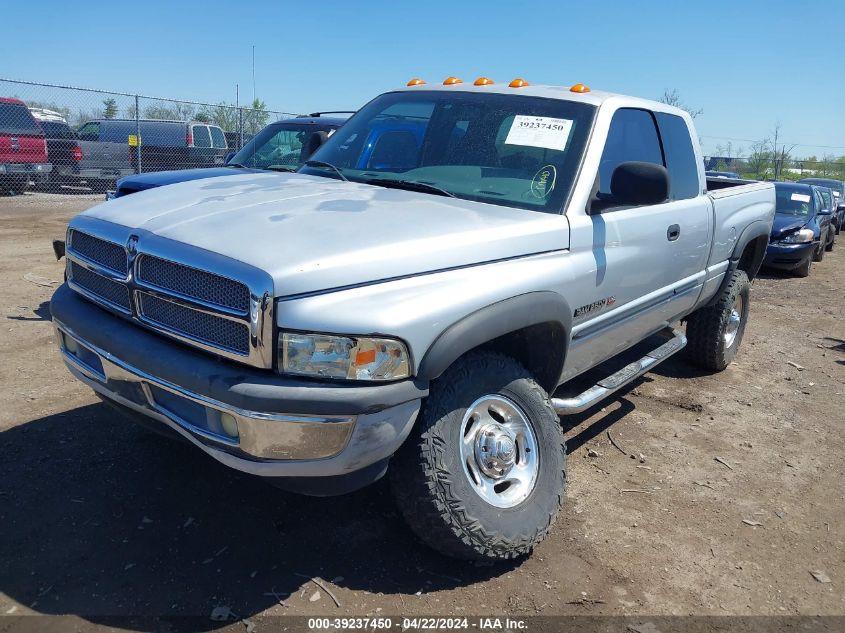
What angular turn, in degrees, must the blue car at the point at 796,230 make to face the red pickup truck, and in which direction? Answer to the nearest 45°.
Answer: approximately 45° to its right

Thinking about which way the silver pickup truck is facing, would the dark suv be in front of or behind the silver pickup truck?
behind

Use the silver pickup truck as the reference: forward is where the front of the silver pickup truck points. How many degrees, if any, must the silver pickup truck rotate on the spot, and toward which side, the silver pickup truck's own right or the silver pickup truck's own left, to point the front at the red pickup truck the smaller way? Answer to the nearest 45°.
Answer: approximately 90° to the silver pickup truck's own right

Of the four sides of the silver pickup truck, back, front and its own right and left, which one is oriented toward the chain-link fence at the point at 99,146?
right

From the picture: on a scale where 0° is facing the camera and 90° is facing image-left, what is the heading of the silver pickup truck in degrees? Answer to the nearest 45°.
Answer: approximately 45°

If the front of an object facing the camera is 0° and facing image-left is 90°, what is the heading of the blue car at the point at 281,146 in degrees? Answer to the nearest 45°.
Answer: approximately 45°

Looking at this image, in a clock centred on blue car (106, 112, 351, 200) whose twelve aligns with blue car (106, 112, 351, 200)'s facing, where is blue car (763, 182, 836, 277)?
blue car (763, 182, 836, 277) is roughly at 7 o'clock from blue car (106, 112, 351, 200).

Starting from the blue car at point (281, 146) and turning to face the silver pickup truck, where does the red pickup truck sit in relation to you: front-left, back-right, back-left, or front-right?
back-right
